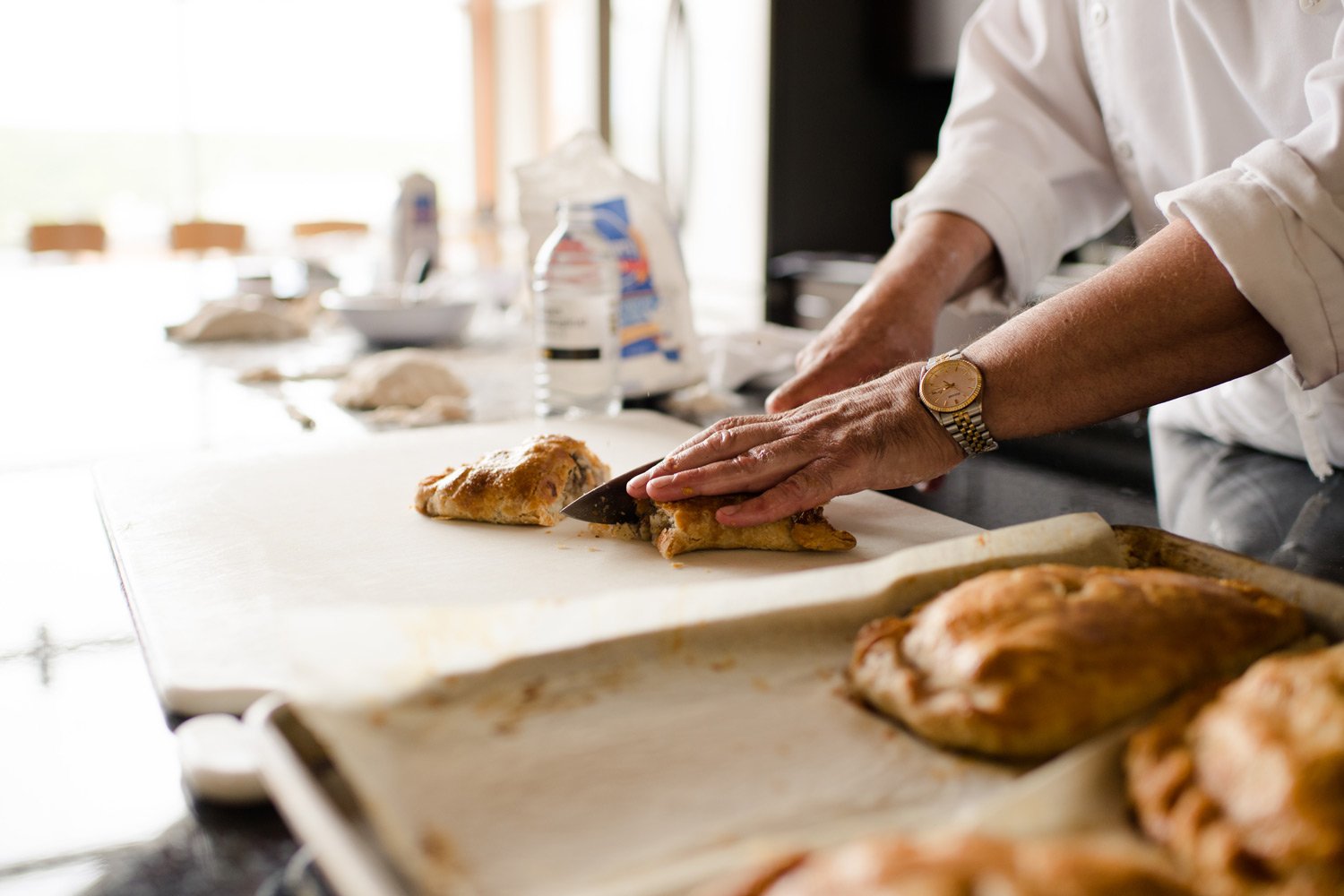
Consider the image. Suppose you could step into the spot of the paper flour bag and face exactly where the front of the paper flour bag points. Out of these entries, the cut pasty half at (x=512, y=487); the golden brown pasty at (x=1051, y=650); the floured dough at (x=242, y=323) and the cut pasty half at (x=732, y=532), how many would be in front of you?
3

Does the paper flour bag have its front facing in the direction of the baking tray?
yes

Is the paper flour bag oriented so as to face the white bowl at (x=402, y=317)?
no

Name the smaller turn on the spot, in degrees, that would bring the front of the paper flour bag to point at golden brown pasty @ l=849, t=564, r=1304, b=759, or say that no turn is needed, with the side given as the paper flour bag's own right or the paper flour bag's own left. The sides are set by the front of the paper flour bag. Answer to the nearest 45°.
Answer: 0° — it already faces it

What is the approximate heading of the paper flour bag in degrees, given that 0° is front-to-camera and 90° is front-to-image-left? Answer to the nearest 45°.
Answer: approximately 0°

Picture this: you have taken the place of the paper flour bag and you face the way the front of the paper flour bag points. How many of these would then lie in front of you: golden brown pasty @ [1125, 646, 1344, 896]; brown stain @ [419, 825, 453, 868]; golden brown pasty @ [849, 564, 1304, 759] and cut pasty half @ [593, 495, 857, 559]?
4

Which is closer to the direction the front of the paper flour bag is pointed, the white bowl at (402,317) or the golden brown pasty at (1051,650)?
the golden brown pasty

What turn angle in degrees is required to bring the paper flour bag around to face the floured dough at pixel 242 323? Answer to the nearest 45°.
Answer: approximately 135° to its right

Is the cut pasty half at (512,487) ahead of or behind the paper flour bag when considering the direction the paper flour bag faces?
ahead

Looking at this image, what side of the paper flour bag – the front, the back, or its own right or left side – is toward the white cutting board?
front

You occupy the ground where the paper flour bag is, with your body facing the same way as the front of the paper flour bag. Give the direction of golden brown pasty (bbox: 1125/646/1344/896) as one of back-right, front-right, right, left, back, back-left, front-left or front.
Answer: front

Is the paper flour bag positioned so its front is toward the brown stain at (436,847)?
yes

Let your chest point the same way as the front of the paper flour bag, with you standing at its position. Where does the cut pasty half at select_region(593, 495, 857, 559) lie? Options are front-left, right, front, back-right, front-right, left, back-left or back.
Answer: front
